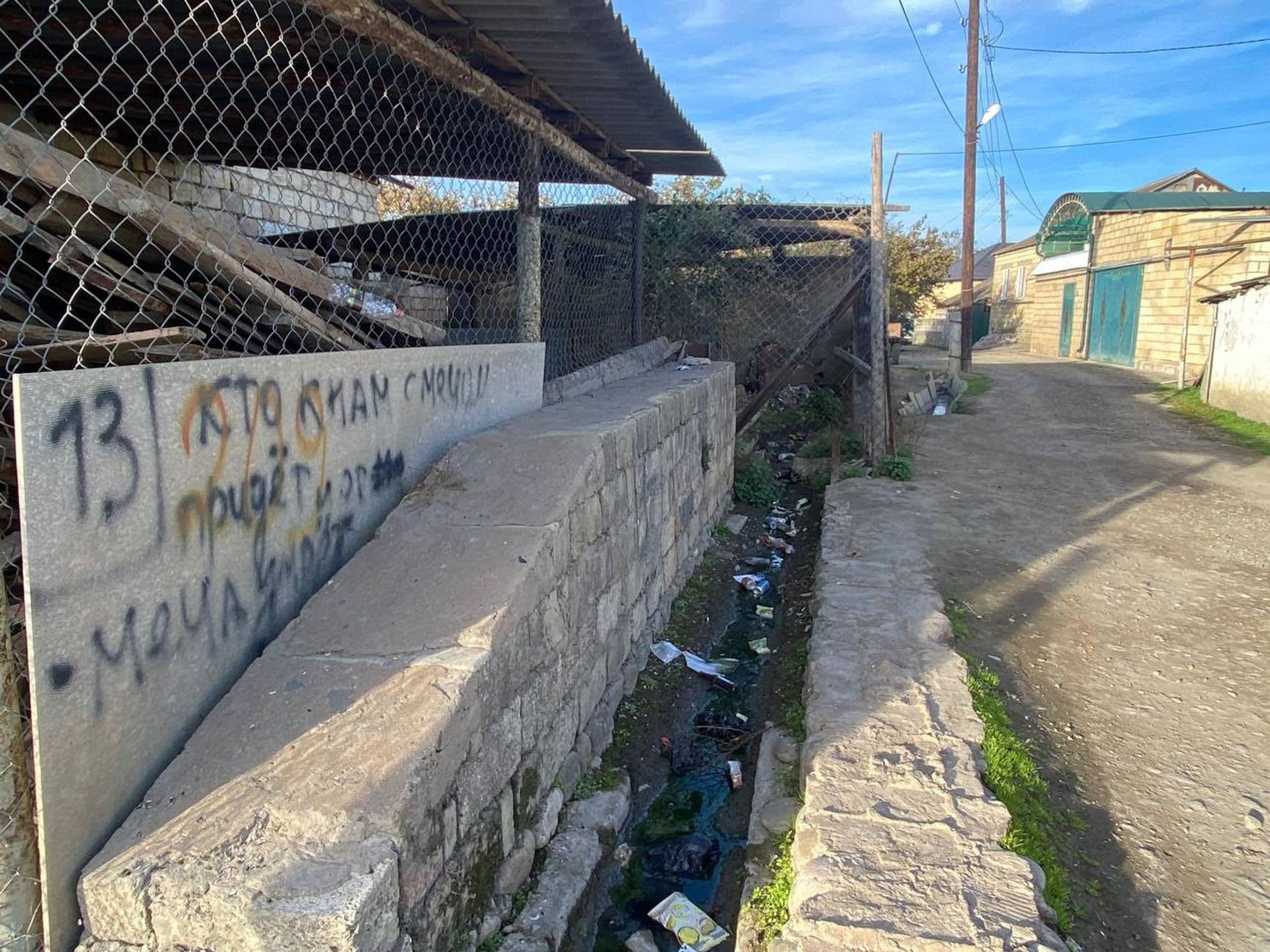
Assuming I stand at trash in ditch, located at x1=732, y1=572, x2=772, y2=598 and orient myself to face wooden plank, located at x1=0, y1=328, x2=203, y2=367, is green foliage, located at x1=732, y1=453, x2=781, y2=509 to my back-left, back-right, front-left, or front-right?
back-right

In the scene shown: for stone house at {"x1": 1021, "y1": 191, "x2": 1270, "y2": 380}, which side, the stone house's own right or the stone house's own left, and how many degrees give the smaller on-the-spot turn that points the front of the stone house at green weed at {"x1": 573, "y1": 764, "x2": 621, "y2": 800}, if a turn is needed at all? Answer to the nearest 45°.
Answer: approximately 45° to the stone house's own left

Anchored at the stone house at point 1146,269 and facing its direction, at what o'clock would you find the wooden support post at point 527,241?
The wooden support post is roughly at 11 o'clock from the stone house.

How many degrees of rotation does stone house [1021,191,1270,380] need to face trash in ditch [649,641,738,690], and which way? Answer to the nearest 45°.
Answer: approximately 45° to its left

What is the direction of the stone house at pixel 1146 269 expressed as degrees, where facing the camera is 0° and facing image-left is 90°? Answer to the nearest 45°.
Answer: approximately 45°
